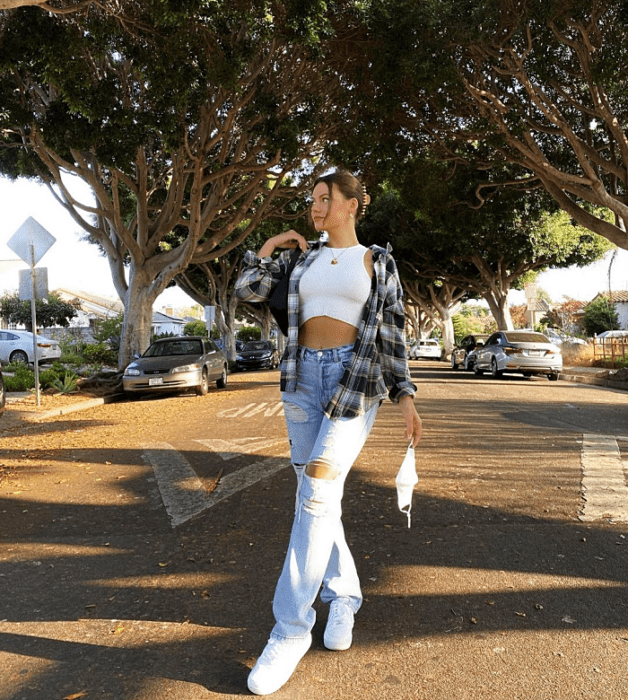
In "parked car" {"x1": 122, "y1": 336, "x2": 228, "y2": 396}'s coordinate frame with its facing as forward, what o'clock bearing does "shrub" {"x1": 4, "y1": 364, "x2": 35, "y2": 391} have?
The shrub is roughly at 2 o'clock from the parked car.

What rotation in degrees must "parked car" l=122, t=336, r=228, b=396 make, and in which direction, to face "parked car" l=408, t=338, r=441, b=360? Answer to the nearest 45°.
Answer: approximately 180°

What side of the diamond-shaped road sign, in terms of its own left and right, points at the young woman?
back

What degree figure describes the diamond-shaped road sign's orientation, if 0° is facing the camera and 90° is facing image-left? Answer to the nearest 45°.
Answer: approximately 180°

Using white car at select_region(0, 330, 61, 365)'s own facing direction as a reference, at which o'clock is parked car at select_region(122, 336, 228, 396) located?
The parked car is roughly at 7 o'clock from the white car.
